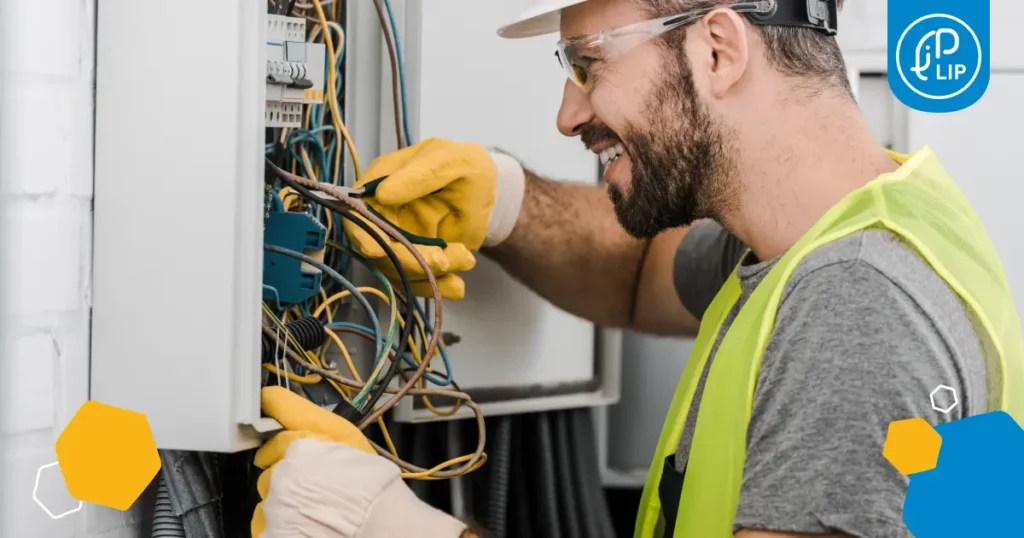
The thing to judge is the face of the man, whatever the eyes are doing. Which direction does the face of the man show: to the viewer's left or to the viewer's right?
to the viewer's left

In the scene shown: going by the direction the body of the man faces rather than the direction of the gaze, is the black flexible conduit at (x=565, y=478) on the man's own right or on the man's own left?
on the man's own right

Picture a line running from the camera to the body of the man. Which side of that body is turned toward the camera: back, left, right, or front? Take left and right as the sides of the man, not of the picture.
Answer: left

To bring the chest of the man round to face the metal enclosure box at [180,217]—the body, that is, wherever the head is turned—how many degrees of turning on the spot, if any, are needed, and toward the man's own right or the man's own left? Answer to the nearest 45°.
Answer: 0° — they already face it

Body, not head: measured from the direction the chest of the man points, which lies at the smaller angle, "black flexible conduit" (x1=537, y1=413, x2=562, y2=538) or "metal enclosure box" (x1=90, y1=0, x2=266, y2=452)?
the metal enclosure box

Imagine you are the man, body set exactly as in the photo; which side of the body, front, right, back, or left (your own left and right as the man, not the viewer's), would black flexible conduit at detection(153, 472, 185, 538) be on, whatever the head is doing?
front
